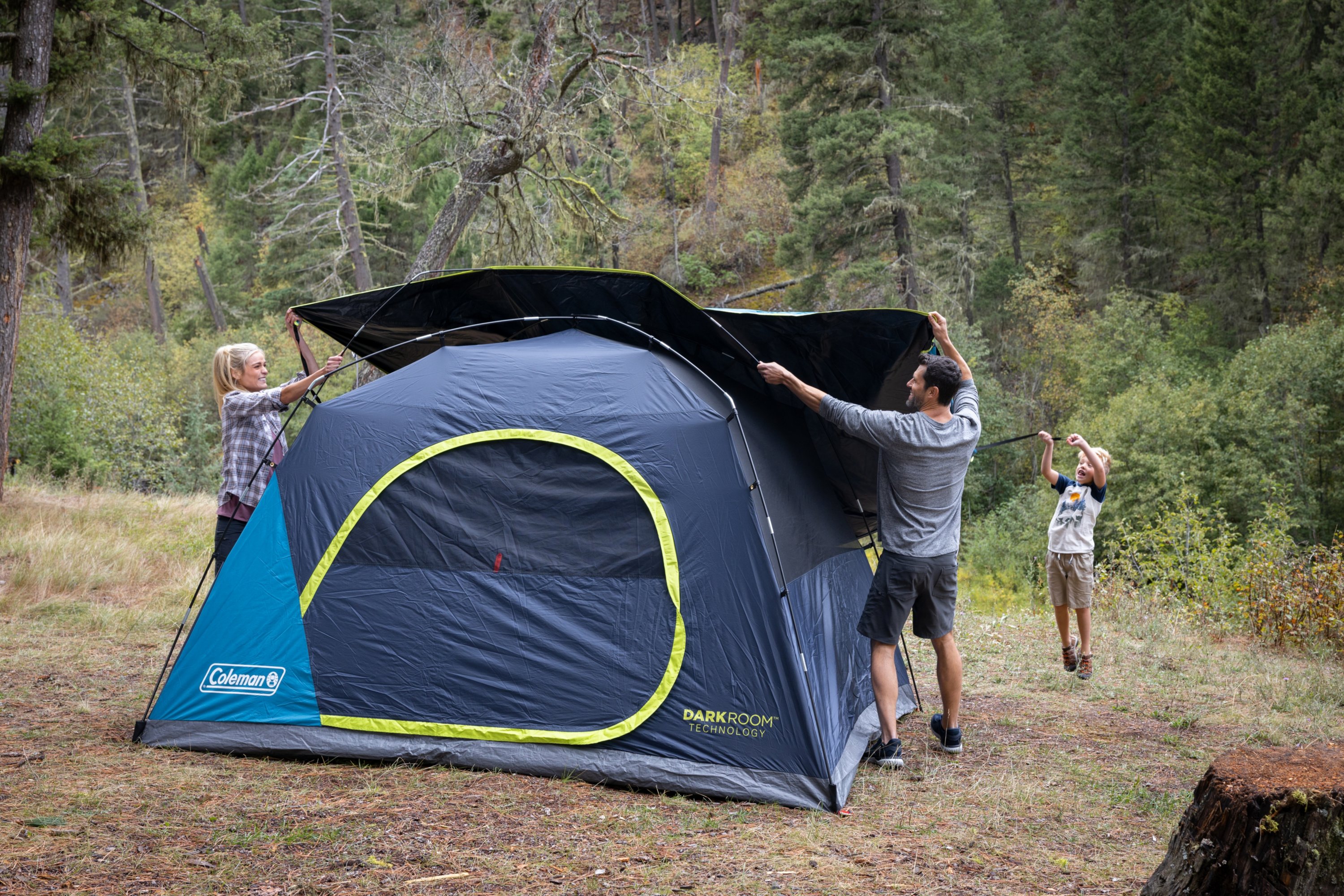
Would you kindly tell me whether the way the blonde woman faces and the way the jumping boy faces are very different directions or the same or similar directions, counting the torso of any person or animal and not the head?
very different directions

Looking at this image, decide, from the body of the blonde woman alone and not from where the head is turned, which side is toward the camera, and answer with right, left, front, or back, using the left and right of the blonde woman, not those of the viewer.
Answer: right

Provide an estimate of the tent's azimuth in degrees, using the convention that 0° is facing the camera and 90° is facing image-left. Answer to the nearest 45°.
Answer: approximately 0°

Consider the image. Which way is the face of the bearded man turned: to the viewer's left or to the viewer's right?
to the viewer's left

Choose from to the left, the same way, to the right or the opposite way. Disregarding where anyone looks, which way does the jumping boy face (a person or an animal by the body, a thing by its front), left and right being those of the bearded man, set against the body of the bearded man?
to the left

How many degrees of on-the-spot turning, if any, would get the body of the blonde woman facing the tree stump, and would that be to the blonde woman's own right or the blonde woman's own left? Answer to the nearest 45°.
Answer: approximately 45° to the blonde woman's own right

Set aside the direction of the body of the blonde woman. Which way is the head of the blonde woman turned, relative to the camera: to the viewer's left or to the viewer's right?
to the viewer's right

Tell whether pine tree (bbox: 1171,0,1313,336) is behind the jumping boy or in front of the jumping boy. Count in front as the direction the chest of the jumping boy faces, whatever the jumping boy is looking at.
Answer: behind

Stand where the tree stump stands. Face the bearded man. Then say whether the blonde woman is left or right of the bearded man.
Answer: left

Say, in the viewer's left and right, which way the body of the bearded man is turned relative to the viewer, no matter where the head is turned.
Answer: facing away from the viewer and to the left of the viewer
